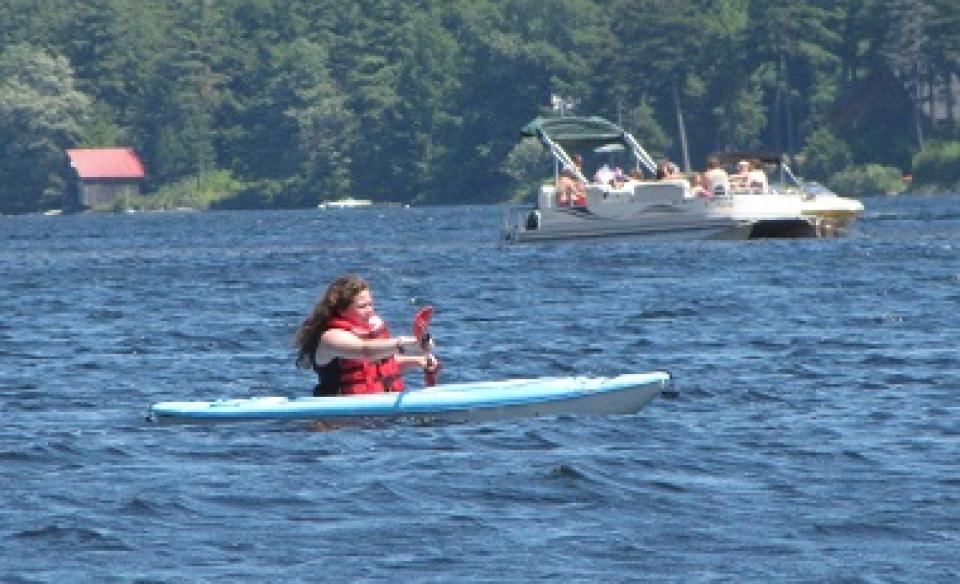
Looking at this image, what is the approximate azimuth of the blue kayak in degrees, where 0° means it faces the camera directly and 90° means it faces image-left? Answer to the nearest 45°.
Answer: approximately 270°
